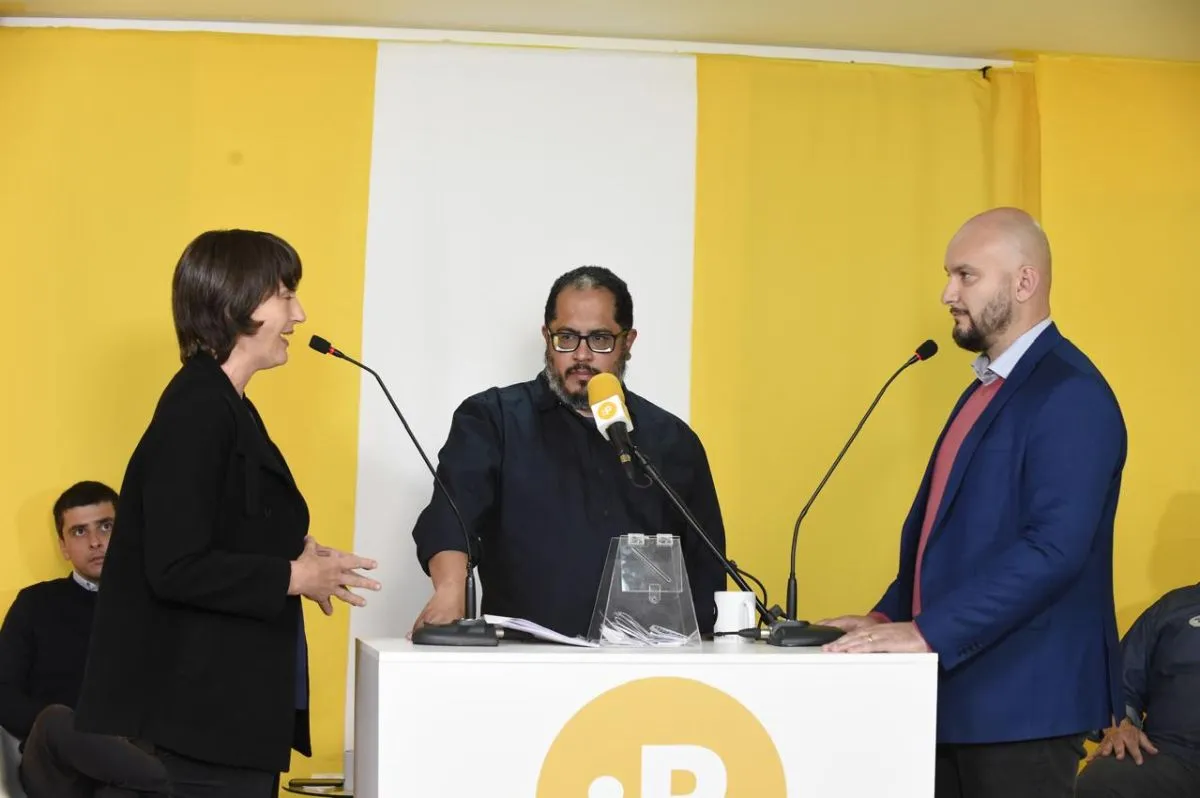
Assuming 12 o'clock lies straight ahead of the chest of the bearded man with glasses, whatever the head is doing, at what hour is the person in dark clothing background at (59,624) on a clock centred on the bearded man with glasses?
The person in dark clothing background is roughly at 4 o'clock from the bearded man with glasses.

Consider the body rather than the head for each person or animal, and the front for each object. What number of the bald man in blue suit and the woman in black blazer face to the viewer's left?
1

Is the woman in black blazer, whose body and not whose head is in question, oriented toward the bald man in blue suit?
yes

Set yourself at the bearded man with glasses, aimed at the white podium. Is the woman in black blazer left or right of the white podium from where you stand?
right

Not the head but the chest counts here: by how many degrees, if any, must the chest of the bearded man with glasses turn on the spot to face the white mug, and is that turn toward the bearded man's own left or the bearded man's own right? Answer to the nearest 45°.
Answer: approximately 45° to the bearded man's own left

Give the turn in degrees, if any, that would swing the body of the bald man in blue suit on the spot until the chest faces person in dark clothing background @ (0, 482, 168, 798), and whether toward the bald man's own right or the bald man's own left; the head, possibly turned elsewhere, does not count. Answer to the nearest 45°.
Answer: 0° — they already face them

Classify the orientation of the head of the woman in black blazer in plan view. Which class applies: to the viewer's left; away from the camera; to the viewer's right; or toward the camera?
to the viewer's right

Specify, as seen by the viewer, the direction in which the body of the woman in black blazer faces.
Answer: to the viewer's right

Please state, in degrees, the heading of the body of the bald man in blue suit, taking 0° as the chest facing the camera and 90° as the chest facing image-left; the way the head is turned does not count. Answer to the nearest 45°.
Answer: approximately 90°
